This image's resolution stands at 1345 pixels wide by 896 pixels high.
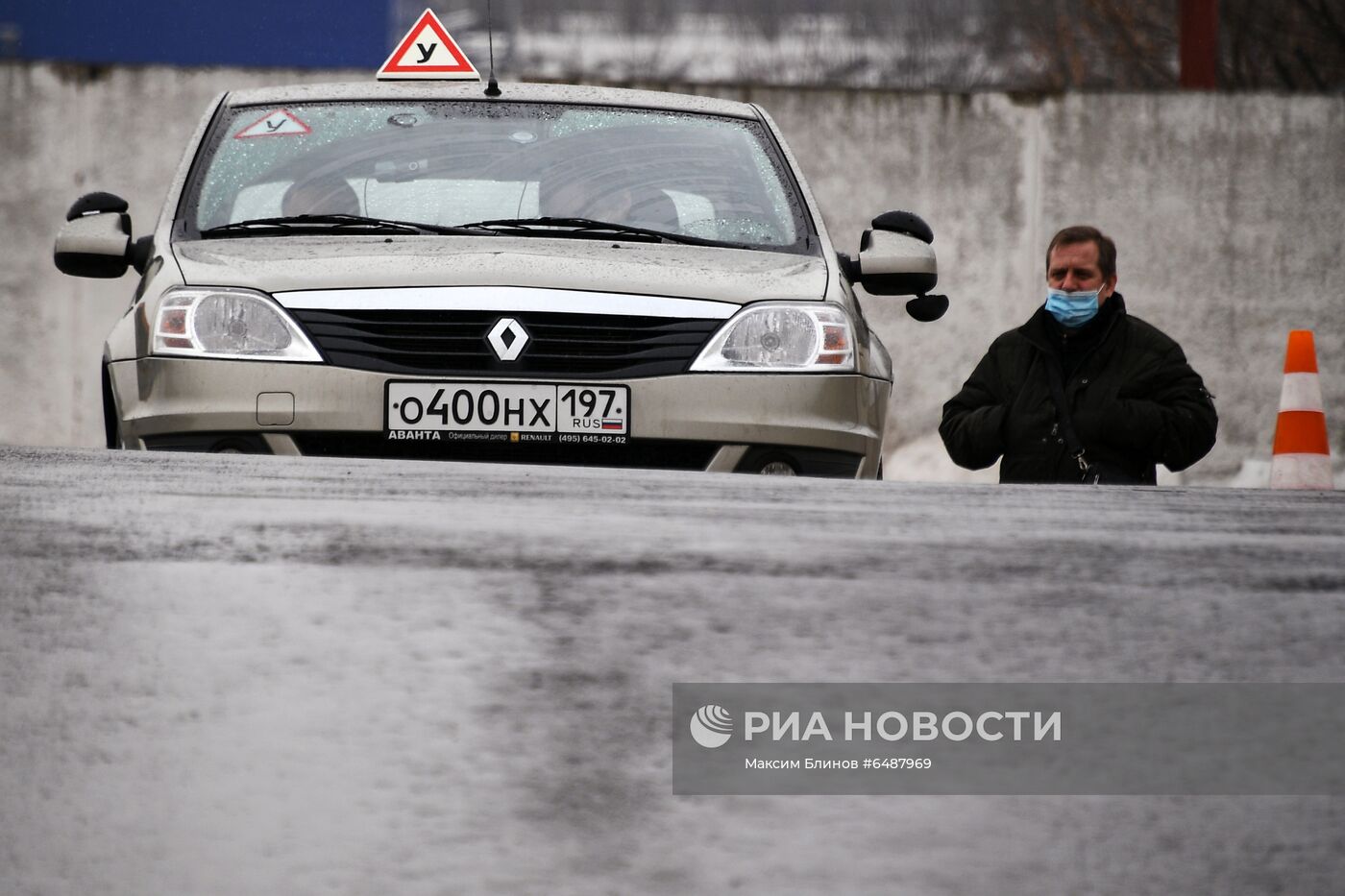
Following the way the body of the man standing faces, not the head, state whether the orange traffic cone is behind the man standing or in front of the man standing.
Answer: behind

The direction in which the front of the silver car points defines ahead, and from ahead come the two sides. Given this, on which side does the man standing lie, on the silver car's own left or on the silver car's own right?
on the silver car's own left

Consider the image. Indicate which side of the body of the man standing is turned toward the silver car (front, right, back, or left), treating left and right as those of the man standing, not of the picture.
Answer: right

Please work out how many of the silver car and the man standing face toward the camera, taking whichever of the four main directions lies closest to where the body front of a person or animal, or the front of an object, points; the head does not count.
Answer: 2

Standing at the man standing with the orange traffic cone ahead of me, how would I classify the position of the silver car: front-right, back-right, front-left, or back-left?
back-left

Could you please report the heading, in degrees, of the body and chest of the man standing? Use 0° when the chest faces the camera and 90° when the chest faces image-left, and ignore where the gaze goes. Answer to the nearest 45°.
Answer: approximately 0°

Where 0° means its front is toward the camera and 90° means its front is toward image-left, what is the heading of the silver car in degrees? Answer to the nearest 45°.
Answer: approximately 0°

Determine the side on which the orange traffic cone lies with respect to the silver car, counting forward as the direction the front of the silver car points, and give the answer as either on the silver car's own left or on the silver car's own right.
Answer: on the silver car's own left
